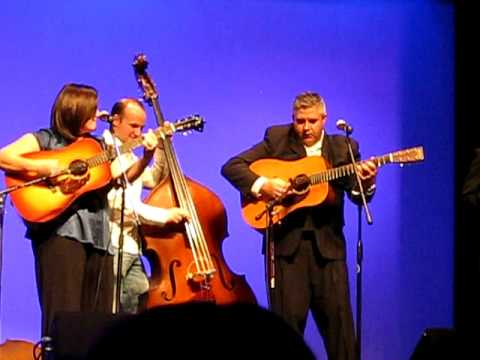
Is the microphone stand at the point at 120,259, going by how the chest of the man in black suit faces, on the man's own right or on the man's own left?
on the man's own right

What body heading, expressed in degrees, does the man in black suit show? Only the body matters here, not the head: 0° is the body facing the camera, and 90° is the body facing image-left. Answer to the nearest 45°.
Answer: approximately 0°

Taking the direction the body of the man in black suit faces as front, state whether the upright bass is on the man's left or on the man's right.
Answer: on the man's right
